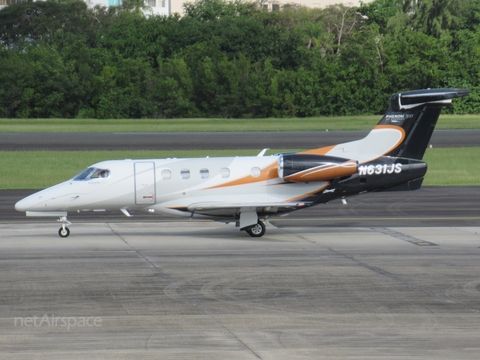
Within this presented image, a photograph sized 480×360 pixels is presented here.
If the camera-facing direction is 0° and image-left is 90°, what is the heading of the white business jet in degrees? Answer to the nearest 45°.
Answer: approximately 90°
